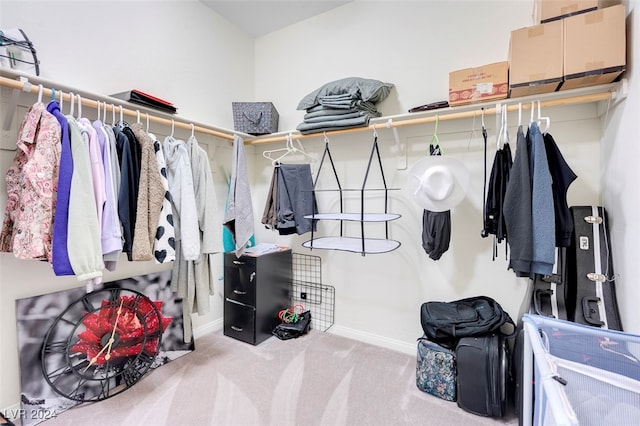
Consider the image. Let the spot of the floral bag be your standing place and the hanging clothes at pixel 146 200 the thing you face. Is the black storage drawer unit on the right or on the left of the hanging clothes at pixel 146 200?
right

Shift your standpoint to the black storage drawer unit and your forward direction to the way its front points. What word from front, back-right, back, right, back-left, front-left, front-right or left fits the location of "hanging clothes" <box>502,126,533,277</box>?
left

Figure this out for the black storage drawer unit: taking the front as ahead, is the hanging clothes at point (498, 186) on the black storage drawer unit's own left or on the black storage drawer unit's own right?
on the black storage drawer unit's own left

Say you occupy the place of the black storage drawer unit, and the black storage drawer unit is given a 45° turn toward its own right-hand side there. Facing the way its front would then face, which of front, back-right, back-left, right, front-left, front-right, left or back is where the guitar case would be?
back-left

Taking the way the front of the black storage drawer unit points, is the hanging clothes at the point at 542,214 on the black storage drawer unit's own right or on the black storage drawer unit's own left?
on the black storage drawer unit's own left

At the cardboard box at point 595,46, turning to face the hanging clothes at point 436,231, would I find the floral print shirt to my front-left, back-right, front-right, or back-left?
front-left

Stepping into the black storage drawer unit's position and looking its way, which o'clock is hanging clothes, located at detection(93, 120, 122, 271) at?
The hanging clothes is roughly at 12 o'clock from the black storage drawer unit.

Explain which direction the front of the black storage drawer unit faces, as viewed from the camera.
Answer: facing the viewer and to the left of the viewer

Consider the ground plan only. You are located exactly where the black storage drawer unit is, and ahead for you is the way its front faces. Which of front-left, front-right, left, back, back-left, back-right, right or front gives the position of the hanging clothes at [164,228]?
front

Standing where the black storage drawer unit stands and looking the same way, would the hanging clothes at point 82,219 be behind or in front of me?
in front

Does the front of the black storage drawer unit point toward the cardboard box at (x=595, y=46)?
no

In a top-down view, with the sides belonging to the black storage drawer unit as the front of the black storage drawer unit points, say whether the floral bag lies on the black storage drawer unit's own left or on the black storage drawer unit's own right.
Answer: on the black storage drawer unit's own left

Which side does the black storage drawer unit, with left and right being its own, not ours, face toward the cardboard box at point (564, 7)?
left

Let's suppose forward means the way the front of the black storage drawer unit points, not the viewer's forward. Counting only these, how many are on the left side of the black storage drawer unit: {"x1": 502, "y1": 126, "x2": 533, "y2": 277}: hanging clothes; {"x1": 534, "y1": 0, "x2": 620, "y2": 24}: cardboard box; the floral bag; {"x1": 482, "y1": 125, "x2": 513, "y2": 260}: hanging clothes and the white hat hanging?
5

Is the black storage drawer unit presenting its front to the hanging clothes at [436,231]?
no

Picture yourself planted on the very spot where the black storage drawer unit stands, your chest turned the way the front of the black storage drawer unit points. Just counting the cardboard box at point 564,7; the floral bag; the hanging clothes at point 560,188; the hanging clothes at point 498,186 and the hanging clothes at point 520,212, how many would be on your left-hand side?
5
